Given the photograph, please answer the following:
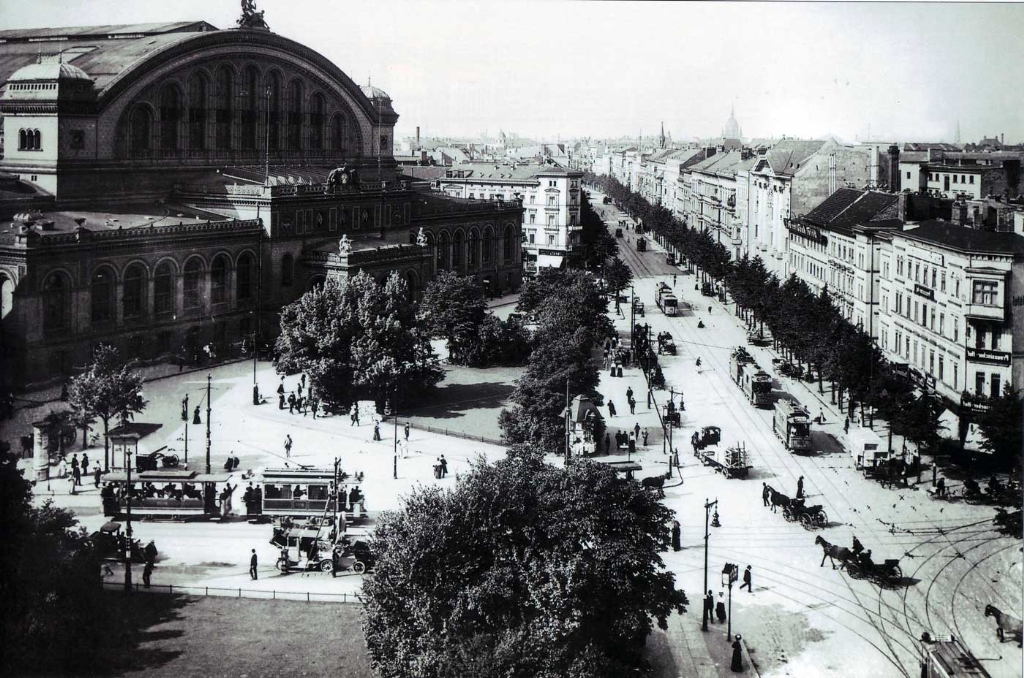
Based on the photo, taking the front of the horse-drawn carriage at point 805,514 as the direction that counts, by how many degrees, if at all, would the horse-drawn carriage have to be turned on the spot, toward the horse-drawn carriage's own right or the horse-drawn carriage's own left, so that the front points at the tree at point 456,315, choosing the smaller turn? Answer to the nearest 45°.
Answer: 0° — it already faces it

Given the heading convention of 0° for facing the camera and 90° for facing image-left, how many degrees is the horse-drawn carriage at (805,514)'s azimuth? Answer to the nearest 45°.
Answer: approximately 135°

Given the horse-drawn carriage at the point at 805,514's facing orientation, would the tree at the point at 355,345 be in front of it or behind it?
in front

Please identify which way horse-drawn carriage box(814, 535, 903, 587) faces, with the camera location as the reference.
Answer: facing away from the viewer and to the left of the viewer

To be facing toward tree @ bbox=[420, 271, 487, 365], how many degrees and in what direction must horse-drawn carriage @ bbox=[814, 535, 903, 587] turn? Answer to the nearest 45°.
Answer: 0° — it already faces it
